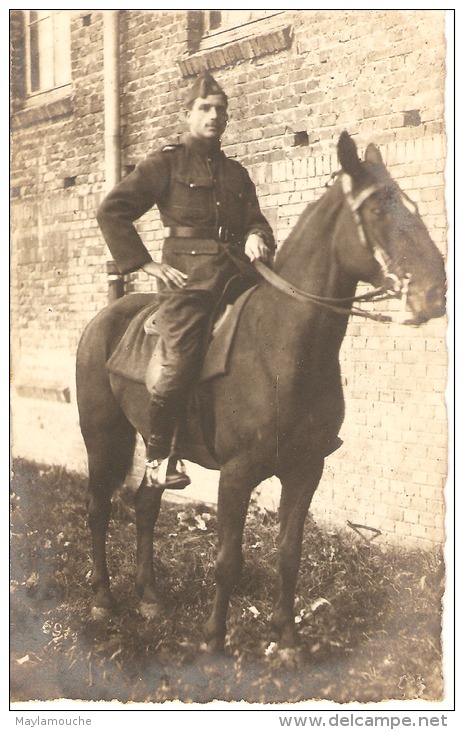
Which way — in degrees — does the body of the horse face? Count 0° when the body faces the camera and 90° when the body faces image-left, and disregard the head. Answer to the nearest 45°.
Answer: approximately 315°
